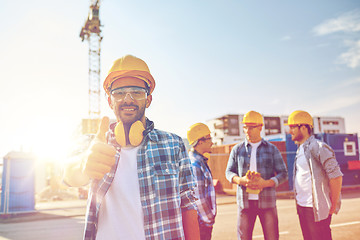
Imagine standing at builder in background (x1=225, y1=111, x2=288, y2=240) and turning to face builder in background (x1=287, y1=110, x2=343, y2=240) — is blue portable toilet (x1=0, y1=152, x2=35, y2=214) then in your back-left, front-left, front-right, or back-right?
back-left

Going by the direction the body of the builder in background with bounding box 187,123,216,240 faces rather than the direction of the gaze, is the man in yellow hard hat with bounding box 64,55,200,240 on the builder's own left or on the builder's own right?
on the builder's own right
